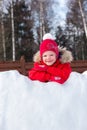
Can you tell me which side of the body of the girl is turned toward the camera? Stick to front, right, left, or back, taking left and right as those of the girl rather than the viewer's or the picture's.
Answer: front
